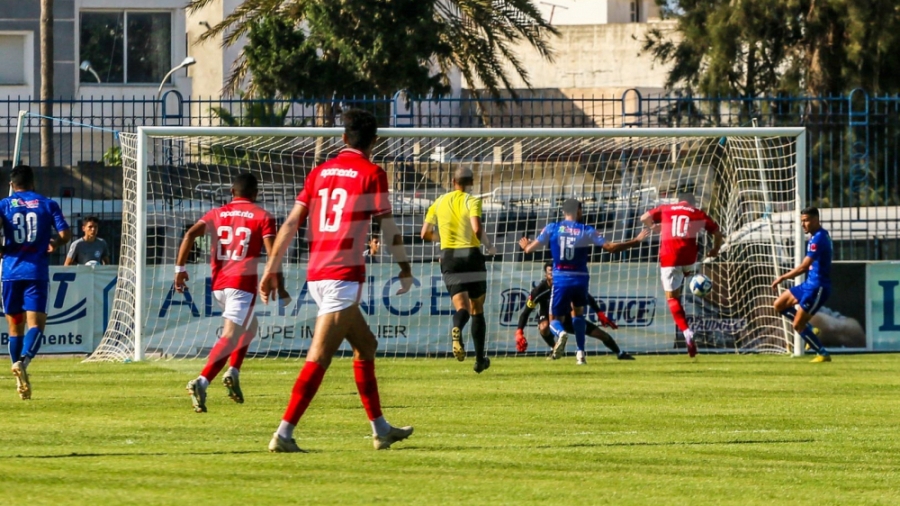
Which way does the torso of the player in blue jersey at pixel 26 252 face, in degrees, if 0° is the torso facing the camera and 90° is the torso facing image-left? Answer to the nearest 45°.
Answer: approximately 180°

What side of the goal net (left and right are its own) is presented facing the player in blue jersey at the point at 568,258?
front

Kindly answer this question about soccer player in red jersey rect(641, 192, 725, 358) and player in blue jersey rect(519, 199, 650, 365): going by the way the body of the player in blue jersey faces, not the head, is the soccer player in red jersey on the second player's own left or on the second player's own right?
on the second player's own right

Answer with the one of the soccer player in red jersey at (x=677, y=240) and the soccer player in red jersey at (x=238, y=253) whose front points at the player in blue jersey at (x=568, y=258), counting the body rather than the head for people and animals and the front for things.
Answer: the soccer player in red jersey at (x=238, y=253)

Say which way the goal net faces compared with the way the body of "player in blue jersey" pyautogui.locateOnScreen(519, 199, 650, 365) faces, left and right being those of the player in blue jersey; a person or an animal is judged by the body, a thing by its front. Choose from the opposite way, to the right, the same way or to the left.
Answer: the opposite way

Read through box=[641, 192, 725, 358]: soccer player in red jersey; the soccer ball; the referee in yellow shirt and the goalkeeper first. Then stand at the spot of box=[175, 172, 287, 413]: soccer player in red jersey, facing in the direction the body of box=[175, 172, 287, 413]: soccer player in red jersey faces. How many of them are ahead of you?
4

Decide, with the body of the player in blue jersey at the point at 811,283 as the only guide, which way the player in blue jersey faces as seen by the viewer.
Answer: to the viewer's left

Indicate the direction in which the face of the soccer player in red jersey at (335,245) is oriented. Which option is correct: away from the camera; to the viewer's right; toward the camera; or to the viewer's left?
away from the camera

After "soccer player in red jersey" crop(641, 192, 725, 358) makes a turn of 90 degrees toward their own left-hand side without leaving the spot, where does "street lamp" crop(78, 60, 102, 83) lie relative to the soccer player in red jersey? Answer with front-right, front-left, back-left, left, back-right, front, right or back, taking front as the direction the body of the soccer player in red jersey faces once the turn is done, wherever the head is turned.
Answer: front-right

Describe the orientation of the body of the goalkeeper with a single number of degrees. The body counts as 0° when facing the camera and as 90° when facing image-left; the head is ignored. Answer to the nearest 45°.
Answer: approximately 0°

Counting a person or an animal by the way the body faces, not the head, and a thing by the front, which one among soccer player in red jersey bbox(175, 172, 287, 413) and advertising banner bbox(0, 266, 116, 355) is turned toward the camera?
the advertising banner

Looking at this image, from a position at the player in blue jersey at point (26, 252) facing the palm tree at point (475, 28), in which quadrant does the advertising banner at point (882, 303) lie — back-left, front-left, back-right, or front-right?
front-right

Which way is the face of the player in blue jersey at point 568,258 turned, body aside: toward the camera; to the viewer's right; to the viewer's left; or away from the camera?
away from the camera

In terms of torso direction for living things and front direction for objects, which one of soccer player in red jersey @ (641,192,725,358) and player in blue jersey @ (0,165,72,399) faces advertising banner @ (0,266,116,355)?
the player in blue jersey
